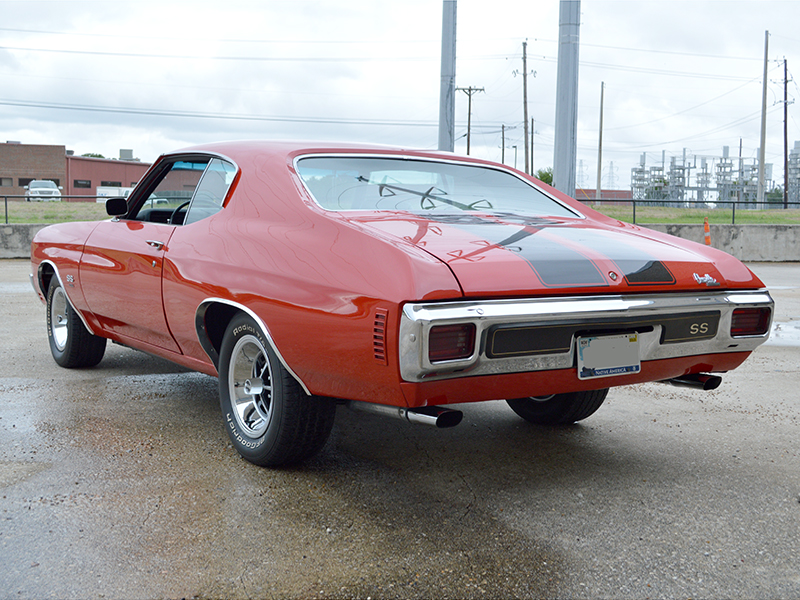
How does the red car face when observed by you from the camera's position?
facing away from the viewer and to the left of the viewer

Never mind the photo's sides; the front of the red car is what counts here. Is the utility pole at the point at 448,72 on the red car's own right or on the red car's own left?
on the red car's own right

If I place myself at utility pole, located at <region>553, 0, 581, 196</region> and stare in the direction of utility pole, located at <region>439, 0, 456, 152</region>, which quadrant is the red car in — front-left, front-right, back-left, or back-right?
back-left

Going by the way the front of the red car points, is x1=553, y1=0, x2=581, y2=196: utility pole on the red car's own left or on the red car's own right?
on the red car's own right

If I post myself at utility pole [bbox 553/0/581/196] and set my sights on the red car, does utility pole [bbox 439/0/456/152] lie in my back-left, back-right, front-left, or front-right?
back-right
